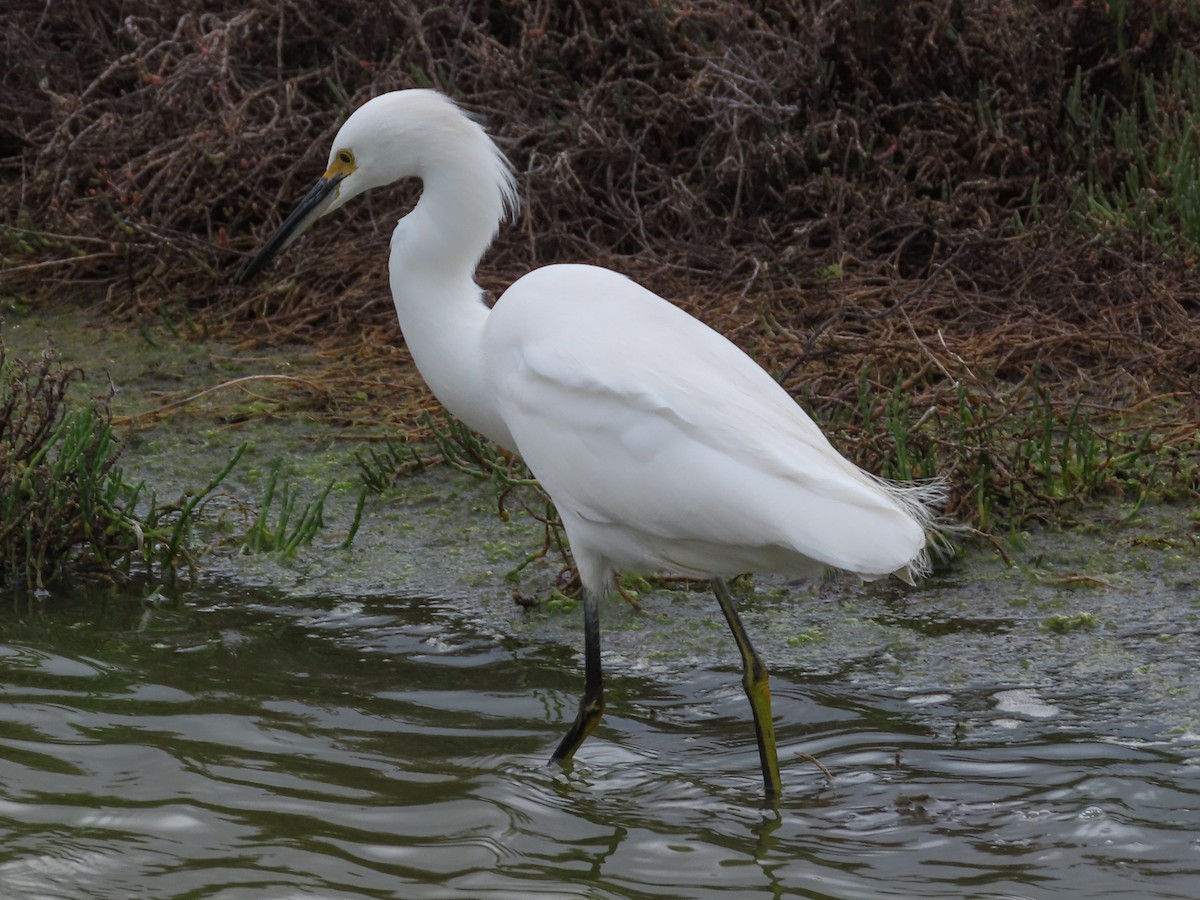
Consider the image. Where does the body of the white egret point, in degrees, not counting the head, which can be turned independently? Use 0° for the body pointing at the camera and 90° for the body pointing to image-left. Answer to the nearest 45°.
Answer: approximately 90°
